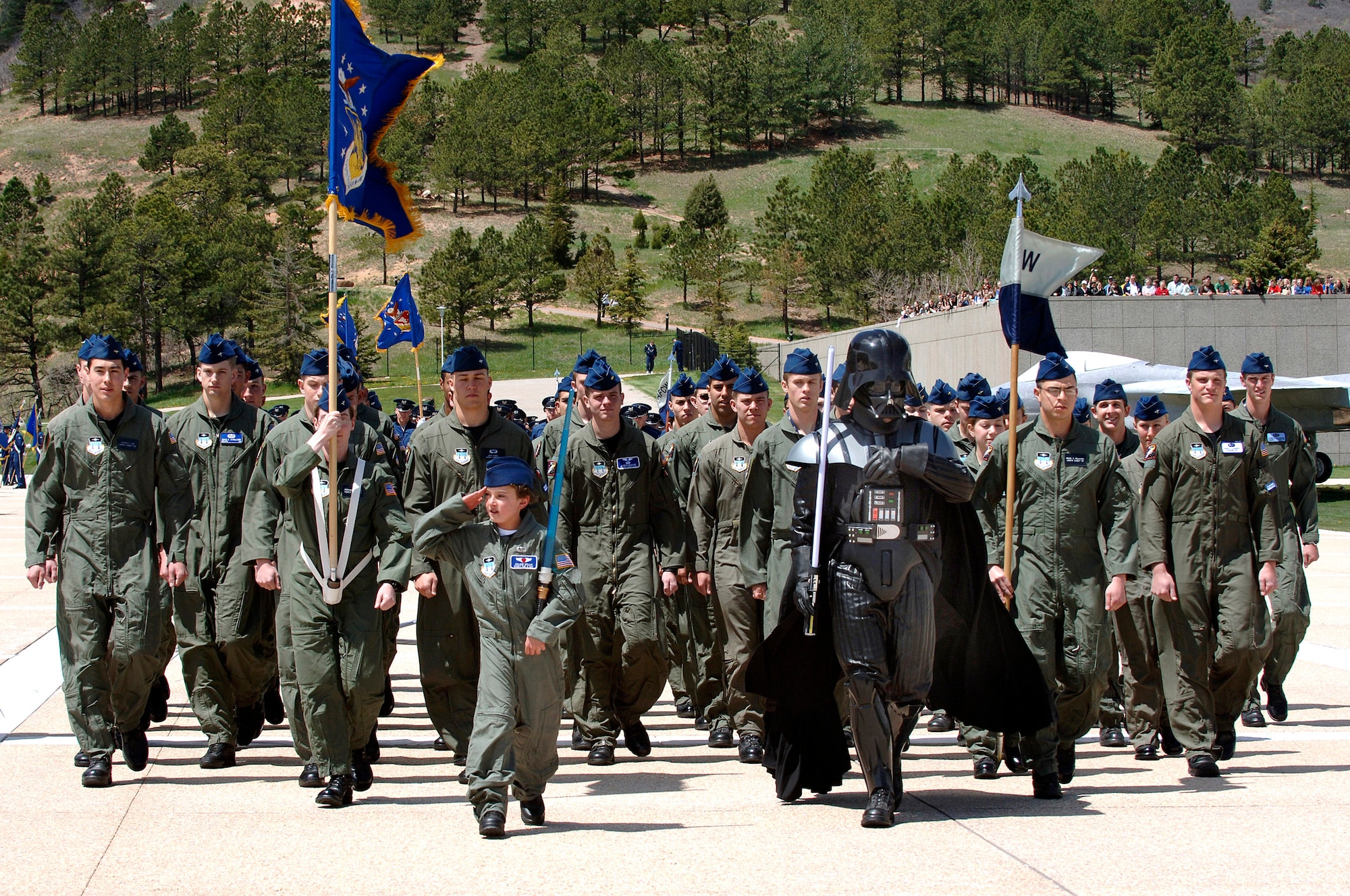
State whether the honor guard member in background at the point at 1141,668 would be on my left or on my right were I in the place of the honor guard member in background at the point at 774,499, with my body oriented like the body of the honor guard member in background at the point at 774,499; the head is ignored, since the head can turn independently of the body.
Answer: on my left

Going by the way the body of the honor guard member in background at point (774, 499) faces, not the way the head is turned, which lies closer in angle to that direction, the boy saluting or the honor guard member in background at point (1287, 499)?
the boy saluting

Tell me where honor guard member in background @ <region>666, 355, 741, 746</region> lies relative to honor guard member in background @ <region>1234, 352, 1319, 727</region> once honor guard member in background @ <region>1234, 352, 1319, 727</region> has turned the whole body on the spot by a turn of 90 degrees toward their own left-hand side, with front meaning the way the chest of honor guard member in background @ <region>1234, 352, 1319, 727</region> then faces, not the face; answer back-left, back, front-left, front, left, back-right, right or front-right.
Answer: back

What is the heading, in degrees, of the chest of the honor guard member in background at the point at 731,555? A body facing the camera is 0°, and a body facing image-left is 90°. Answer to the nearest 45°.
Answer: approximately 0°
